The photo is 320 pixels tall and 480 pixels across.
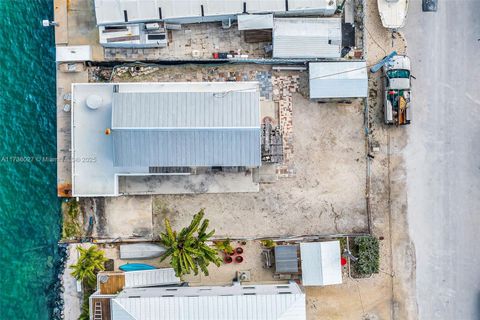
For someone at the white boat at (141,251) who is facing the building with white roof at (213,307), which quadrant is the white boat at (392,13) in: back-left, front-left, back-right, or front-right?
front-left

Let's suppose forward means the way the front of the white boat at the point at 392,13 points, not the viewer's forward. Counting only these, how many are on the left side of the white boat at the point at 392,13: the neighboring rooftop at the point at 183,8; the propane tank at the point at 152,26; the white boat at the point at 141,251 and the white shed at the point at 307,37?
0

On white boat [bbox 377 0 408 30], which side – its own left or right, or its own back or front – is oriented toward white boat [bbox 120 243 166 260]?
right

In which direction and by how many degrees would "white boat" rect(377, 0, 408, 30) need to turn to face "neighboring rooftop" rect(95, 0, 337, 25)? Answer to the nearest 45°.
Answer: approximately 90° to its right

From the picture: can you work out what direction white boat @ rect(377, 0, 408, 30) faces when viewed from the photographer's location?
facing the viewer

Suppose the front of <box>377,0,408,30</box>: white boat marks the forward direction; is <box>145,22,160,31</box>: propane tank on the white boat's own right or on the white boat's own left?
on the white boat's own right

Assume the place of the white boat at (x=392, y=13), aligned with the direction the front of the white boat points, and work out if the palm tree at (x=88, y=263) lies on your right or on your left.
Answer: on your right
